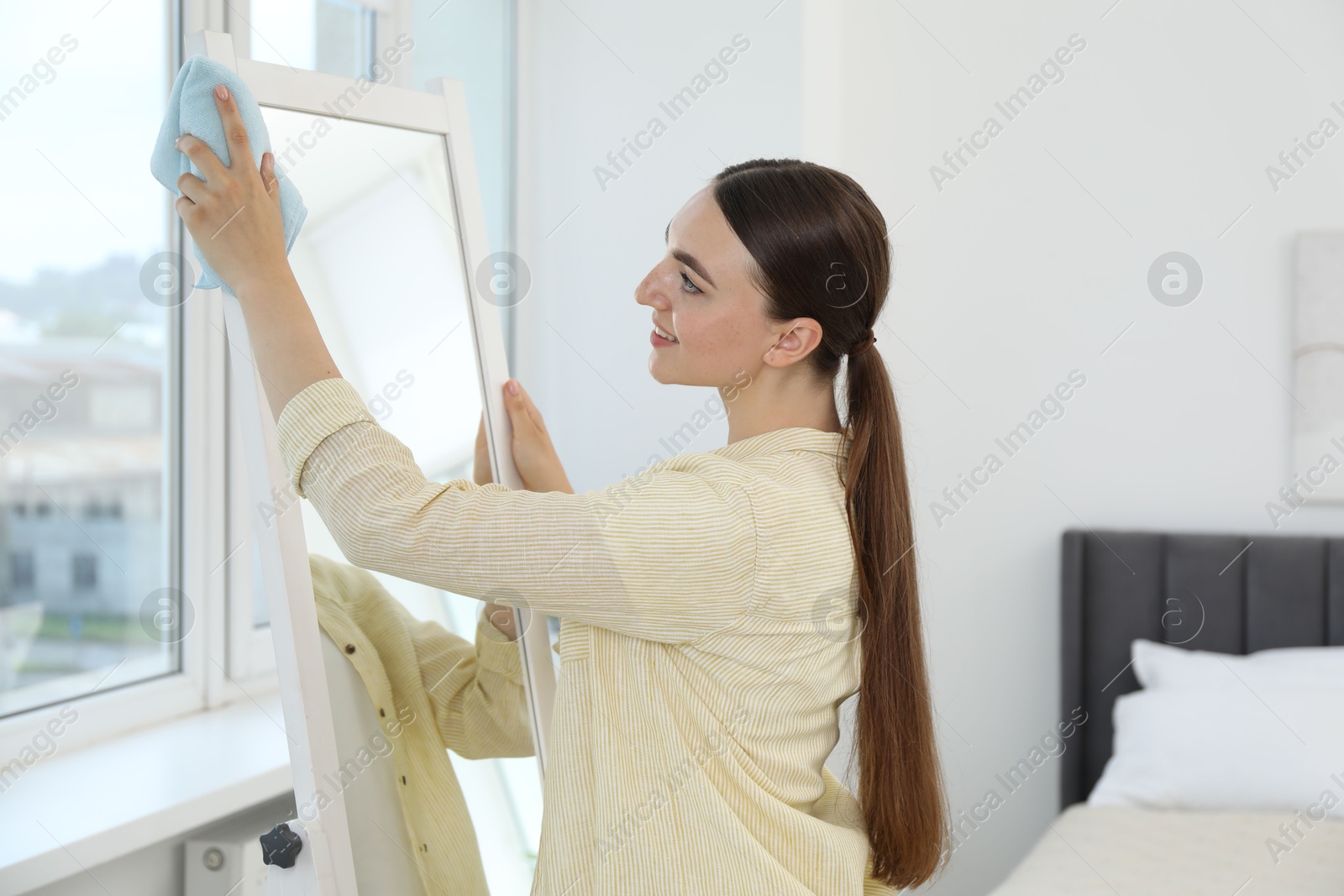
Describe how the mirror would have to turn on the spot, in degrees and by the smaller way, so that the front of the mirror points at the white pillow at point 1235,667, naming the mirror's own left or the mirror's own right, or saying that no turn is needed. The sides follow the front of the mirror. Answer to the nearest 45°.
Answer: approximately 45° to the mirror's own left

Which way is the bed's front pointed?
toward the camera

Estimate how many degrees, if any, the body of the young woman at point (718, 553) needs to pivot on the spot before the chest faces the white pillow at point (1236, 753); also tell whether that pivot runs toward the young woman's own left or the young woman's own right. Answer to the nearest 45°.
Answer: approximately 135° to the young woman's own right

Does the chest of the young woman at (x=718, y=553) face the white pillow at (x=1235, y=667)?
no

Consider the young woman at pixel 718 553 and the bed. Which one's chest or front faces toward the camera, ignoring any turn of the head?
the bed

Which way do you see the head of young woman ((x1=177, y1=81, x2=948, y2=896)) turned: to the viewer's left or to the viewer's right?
to the viewer's left

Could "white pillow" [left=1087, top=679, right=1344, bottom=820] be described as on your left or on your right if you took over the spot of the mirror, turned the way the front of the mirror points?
on your left

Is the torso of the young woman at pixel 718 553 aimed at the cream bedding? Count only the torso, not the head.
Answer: no

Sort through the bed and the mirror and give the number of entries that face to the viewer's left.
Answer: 0

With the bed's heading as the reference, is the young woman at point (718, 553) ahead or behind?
ahead

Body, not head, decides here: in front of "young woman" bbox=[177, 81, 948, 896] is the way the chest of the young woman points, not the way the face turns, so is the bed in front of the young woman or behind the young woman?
behind

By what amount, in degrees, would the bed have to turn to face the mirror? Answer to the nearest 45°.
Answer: approximately 45° to its right

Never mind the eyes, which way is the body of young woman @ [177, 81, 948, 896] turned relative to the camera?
to the viewer's left
